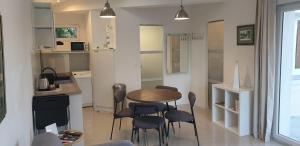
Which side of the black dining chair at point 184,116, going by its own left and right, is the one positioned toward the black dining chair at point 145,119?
front

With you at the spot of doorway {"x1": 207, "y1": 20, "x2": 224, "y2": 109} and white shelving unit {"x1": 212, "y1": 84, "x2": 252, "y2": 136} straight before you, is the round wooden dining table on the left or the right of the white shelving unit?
right

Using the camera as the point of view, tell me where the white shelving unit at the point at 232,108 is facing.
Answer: facing the viewer and to the left of the viewer

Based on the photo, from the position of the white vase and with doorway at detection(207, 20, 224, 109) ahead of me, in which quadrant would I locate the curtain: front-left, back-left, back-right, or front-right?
back-right

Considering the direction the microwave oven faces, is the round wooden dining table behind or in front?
in front

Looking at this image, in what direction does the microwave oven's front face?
toward the camera

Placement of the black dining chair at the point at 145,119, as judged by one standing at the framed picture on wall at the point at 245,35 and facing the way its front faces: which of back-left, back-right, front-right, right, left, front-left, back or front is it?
front

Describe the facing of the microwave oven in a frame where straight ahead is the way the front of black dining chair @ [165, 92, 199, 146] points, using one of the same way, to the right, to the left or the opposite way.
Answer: to the left

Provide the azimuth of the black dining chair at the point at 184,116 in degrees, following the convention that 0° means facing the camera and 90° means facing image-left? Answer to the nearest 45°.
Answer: approximately 90°

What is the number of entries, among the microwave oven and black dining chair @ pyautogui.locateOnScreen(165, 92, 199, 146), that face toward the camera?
1

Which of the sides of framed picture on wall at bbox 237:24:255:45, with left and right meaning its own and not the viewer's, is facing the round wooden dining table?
front

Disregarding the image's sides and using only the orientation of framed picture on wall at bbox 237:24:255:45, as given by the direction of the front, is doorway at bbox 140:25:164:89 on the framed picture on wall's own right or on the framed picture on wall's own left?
on the framed picture on wall's own right

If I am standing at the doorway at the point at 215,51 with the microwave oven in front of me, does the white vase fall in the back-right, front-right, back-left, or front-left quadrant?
back-left

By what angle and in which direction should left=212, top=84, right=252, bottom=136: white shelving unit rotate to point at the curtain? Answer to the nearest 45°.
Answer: approximately 90° to its left
